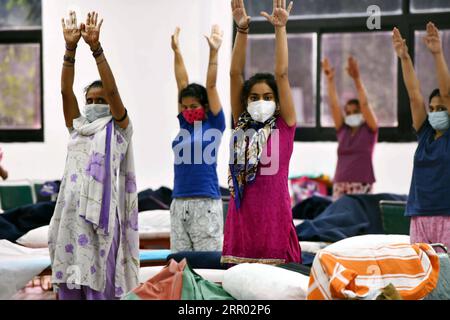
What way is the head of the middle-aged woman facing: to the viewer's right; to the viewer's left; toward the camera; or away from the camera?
toward the camera

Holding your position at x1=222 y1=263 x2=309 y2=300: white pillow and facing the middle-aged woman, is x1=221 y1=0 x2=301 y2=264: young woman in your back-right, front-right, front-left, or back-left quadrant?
front-right

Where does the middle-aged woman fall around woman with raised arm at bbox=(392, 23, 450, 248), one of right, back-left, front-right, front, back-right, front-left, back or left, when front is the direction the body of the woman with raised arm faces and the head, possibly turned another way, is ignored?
front-right

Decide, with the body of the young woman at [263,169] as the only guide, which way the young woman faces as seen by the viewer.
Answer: toward the camera

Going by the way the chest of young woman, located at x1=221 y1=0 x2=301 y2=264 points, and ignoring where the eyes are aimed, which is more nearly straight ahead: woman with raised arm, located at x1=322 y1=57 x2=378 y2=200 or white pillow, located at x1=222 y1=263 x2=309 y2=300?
the white pillow

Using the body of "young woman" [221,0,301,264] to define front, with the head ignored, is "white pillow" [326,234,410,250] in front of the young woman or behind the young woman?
in front

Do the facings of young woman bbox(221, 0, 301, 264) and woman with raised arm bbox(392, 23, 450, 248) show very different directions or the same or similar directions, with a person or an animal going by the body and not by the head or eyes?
same or similar directions

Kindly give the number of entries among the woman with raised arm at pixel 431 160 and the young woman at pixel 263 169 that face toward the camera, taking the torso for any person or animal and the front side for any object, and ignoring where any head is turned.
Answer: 2

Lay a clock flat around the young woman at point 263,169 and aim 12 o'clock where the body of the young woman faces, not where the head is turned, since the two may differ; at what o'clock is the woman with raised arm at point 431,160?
The woman with raised arm is roughly at 8 o'clock from the young woman.

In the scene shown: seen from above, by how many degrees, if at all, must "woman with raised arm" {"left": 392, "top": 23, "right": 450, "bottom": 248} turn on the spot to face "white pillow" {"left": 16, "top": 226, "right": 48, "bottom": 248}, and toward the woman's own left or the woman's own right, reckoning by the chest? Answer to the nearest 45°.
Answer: approximately 90° to the woman's own right

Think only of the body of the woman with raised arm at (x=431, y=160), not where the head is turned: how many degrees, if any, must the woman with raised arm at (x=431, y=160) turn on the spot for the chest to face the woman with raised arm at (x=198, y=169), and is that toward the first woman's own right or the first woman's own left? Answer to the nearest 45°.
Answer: approximately 90° to the first woman's own right

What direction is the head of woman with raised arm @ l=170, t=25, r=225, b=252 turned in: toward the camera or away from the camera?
toward the camera

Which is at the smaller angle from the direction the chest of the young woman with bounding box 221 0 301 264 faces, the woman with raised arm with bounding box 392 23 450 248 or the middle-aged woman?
the middle-aged woman
